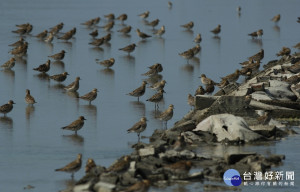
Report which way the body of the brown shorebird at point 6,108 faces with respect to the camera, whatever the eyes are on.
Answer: to the viewer's right

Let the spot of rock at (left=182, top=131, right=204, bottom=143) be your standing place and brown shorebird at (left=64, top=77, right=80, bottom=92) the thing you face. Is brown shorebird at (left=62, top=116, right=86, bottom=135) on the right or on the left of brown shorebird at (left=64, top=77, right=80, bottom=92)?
left

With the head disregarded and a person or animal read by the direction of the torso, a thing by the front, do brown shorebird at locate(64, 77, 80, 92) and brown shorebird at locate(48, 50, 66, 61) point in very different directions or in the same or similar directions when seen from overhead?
same or similar directions
